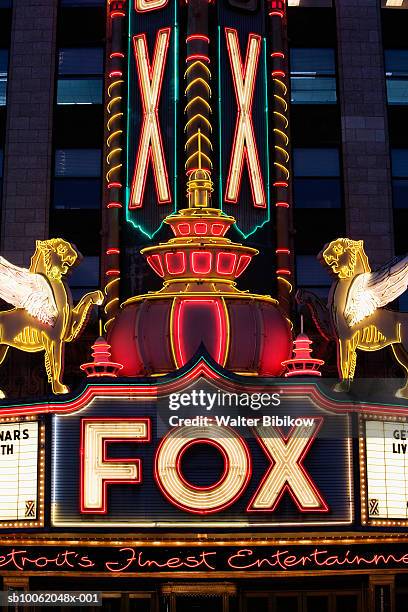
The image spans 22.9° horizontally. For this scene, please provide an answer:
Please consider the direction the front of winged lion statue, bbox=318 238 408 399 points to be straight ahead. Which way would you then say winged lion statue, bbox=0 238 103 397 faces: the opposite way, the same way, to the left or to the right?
the opposite way

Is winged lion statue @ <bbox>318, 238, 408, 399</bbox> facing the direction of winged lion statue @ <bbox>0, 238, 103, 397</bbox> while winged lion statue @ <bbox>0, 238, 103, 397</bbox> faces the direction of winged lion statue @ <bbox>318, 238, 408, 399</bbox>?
yes

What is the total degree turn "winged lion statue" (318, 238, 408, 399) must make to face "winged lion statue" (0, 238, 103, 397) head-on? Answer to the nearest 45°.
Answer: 0° — it already faces it

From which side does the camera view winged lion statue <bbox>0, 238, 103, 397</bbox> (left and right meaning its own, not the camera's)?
right

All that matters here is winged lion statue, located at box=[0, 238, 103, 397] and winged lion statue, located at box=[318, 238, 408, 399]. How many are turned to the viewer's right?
1

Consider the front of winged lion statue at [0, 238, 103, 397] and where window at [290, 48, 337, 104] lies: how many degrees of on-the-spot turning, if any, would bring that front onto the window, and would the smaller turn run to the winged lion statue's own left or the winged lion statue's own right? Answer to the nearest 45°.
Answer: approximately 45° to the winged lion statue's own left

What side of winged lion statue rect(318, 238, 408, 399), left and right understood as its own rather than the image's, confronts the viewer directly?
left
